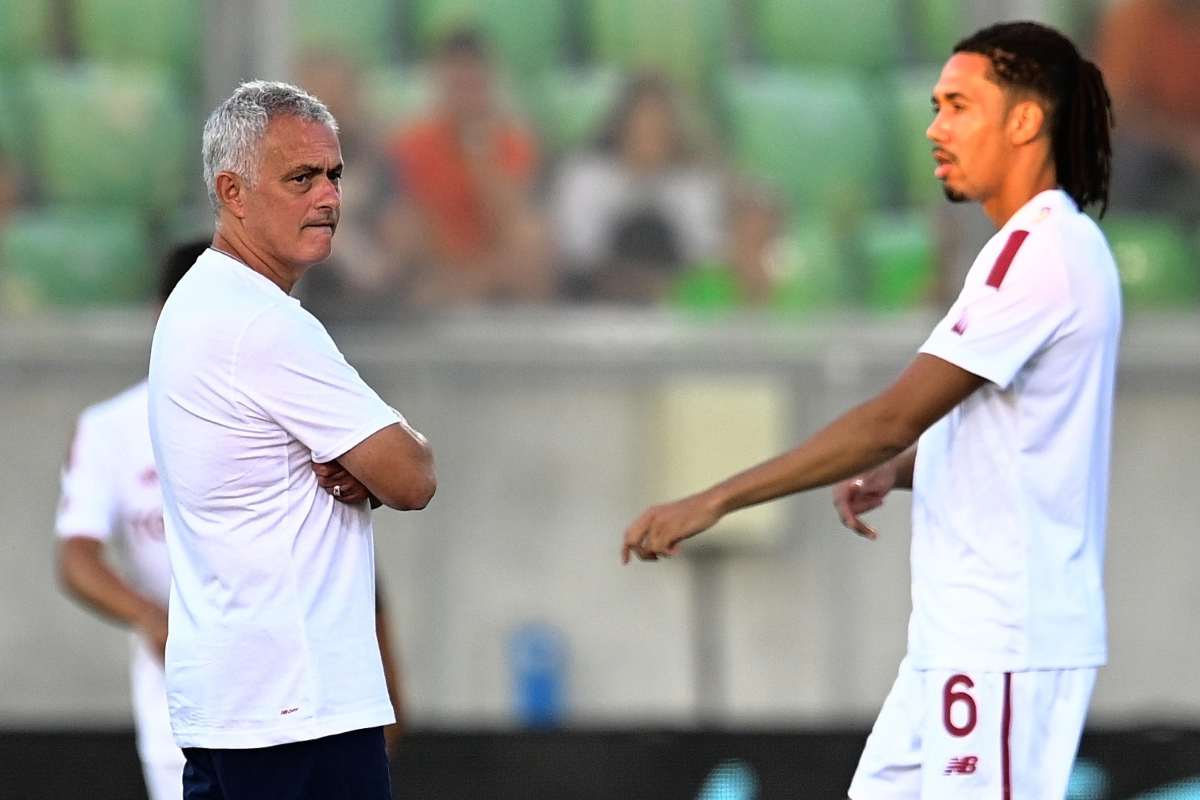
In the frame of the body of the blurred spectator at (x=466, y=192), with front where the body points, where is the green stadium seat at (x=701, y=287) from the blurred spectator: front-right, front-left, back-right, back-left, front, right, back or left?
left

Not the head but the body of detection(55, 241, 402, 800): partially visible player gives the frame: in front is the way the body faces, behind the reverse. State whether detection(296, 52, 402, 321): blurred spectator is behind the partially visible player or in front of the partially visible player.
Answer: behind

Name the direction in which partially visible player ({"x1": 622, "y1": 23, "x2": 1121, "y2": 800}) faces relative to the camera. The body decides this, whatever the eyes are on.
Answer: to the viewer's left

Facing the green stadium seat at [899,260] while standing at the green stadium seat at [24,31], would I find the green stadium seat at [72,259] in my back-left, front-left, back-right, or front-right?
front-right

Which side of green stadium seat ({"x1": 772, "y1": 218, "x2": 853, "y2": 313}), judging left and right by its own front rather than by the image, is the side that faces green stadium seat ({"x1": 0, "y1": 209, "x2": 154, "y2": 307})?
right

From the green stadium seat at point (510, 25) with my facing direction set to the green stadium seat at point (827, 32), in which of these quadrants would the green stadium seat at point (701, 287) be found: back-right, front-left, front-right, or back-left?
front-right

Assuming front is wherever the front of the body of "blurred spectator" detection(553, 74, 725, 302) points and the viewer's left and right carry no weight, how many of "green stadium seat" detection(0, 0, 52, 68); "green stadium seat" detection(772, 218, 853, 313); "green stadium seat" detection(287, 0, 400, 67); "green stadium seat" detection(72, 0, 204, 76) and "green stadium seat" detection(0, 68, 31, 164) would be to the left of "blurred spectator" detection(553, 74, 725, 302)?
1

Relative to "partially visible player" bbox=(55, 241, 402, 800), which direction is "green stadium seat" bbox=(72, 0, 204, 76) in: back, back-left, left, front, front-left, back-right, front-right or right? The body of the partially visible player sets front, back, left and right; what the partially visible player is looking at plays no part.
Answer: back

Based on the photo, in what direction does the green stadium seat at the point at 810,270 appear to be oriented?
toward the camera

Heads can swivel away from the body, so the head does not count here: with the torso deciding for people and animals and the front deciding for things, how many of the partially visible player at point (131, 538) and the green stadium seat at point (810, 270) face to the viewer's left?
0

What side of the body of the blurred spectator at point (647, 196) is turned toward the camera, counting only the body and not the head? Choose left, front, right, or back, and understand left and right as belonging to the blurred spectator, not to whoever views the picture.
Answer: front

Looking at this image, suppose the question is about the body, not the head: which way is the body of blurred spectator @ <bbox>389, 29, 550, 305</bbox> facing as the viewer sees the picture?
toward the camera

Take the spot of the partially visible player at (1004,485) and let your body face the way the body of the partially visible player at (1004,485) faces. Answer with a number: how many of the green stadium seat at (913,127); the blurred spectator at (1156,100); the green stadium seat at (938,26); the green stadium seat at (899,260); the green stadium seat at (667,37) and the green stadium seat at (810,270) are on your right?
6

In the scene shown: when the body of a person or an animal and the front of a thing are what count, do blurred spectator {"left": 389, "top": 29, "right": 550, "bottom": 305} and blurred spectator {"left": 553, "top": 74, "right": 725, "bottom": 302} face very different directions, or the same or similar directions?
same or similar directions

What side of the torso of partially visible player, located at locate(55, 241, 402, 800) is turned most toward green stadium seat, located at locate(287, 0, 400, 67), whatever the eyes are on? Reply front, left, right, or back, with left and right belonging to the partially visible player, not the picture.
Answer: back

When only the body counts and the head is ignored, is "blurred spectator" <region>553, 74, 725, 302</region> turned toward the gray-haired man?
yes

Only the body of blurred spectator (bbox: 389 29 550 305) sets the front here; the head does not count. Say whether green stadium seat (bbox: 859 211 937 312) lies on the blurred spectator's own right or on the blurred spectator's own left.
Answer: on the blurred spectator's own left

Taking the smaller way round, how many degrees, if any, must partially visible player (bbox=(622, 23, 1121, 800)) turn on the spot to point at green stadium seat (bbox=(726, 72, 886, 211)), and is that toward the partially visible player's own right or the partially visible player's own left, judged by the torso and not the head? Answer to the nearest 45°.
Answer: approximately 90° to the partially visible player's own right

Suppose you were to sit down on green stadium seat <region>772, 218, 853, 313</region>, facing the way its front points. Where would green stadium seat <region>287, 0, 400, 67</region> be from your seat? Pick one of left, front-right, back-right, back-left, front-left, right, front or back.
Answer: right
